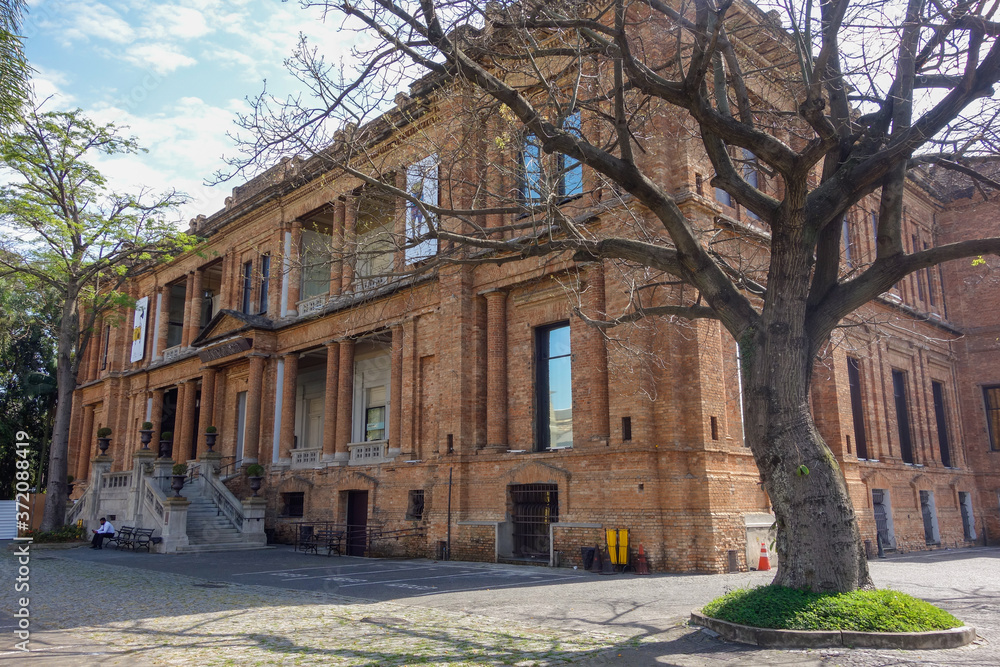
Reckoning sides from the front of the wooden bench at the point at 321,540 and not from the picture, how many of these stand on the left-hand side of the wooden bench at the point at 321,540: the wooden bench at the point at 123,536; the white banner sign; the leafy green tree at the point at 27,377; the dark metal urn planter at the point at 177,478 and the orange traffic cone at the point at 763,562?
1

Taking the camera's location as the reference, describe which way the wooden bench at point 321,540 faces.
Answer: facing the viewer and to the left of the viewer

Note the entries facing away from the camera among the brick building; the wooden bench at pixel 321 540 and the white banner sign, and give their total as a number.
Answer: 0

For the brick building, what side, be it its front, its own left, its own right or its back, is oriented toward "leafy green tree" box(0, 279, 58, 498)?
right

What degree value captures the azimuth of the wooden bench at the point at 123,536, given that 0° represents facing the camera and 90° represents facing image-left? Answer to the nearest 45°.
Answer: approximately 45°

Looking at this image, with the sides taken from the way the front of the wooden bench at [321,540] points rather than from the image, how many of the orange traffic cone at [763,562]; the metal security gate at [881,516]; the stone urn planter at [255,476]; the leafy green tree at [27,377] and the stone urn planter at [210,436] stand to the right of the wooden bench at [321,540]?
3

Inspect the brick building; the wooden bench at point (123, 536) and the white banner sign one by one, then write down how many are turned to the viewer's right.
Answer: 0

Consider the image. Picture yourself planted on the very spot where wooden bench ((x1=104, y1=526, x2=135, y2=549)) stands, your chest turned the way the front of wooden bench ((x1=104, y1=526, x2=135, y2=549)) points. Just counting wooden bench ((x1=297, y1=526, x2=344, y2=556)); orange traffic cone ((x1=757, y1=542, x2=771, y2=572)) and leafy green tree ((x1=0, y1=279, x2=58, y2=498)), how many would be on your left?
2

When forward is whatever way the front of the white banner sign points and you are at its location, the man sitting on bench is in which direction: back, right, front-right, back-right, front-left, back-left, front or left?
front-left

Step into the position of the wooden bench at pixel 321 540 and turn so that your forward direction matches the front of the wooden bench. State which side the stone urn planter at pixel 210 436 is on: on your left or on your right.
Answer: on your right

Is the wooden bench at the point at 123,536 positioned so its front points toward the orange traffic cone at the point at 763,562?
no

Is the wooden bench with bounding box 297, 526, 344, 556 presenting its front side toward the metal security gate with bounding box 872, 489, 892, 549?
no

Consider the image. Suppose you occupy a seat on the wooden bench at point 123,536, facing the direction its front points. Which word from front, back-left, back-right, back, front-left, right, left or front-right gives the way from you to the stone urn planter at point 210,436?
back

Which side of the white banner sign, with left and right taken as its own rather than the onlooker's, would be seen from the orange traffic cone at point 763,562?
left

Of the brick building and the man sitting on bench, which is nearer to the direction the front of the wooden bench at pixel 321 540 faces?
the man sitting on bench
